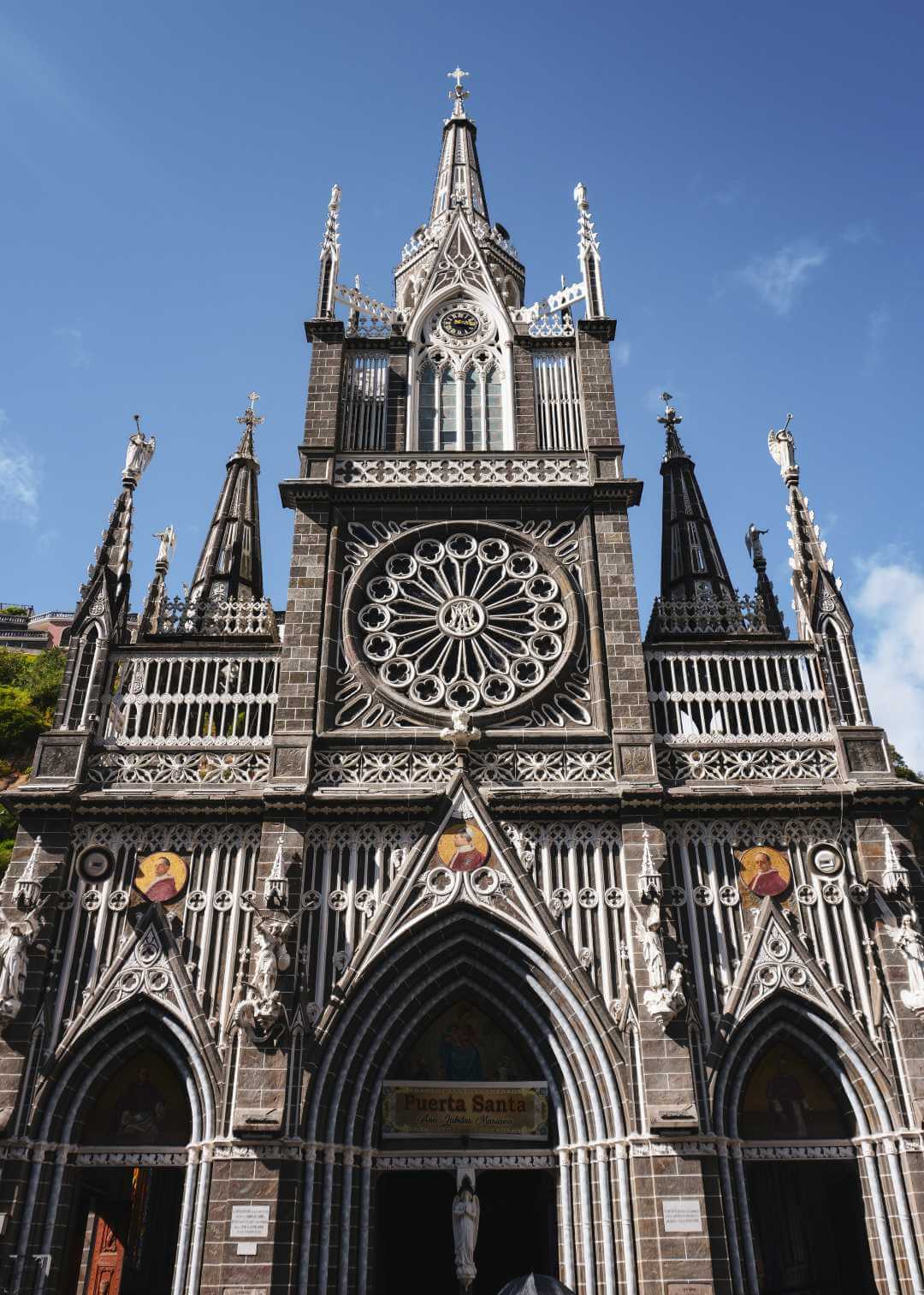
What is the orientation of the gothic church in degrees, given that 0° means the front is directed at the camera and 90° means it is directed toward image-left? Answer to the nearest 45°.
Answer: approximately 0°
